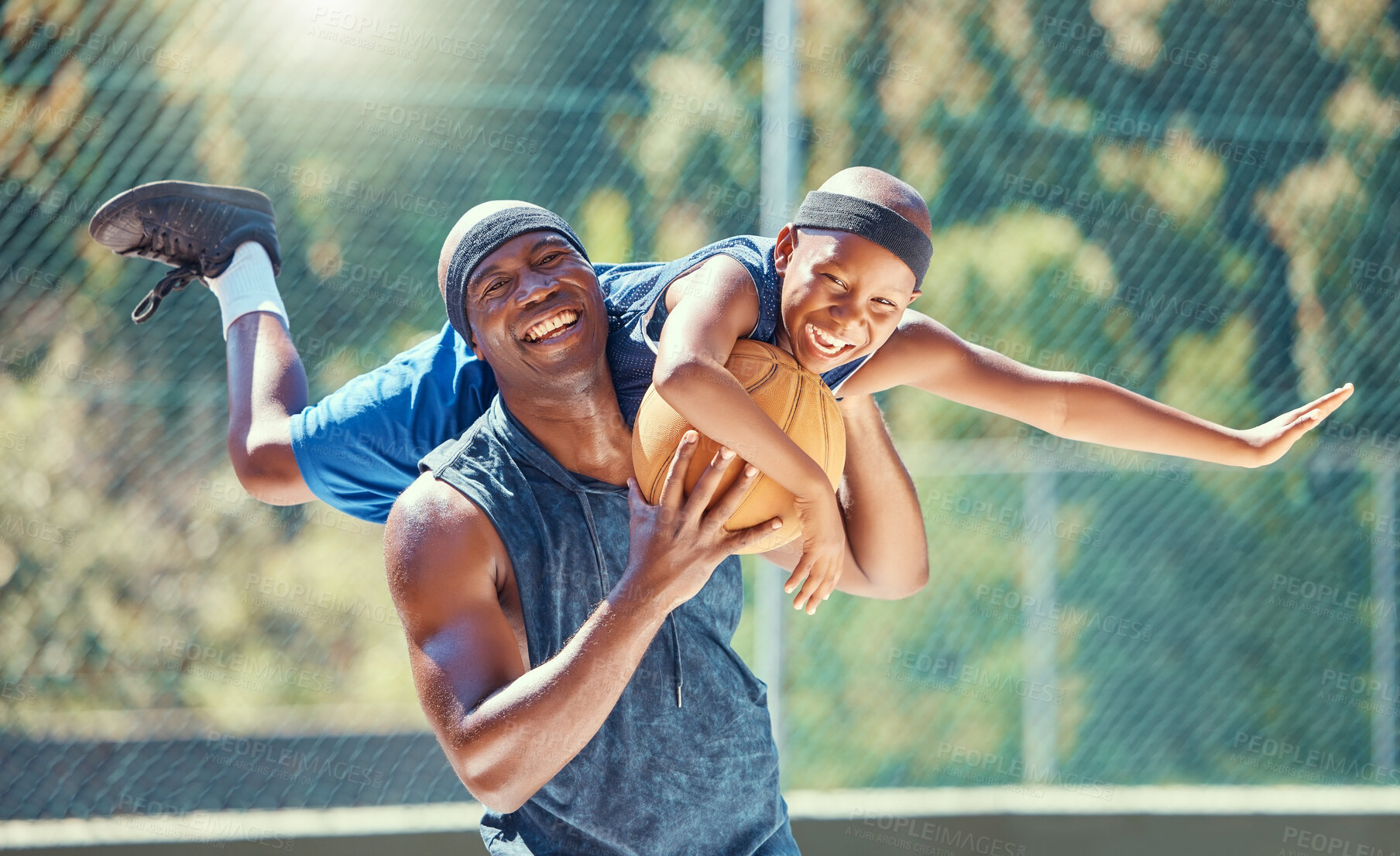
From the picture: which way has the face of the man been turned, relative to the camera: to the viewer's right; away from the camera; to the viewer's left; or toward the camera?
toward the camera

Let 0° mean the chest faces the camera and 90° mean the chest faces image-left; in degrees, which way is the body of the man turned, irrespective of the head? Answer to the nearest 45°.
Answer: approximately 315°

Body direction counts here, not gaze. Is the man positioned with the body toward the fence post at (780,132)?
no

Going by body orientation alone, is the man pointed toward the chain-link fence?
no
